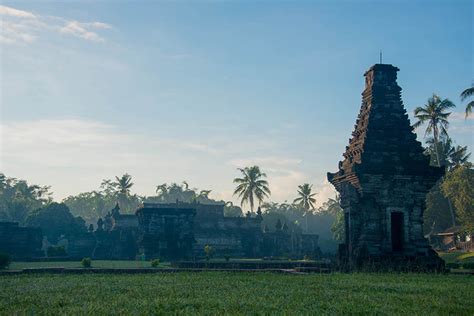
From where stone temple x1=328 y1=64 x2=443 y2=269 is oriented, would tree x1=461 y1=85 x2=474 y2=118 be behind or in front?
behind

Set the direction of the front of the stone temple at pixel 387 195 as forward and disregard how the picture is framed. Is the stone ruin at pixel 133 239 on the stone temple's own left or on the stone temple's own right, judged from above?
on the stone temple's own right

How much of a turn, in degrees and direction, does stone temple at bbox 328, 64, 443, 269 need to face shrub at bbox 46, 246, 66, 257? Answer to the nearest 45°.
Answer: approximately 135° to its right

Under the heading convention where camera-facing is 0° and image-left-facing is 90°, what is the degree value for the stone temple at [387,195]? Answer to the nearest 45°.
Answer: approximately 0°

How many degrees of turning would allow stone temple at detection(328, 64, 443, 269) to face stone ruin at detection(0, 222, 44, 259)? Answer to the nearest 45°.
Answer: approximately 135° to its right
